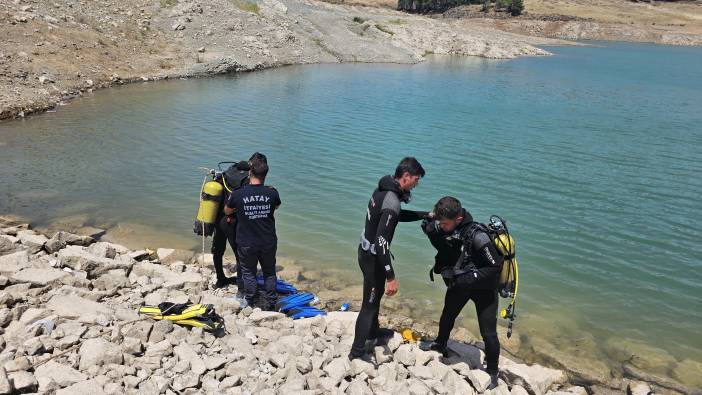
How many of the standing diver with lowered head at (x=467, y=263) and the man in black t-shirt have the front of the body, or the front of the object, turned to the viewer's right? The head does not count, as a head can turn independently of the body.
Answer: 0

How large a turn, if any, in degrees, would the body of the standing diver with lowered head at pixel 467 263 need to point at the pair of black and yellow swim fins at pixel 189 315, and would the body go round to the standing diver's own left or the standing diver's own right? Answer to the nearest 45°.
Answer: approximately 45° to the standing diver's own right

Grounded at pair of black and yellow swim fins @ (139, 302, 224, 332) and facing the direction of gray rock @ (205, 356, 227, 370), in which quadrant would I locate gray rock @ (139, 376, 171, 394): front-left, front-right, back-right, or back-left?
front-right

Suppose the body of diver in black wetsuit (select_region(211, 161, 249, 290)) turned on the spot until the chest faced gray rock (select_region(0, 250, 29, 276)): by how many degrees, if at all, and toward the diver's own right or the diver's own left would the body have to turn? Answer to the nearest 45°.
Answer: approximately 180°

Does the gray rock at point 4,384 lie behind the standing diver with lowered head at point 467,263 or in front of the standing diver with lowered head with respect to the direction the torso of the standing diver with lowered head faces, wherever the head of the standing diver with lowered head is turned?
in front

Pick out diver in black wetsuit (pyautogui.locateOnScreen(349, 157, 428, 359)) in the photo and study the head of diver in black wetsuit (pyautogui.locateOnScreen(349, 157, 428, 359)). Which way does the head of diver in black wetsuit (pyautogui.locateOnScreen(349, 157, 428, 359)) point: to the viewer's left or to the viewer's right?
to the viewer's right

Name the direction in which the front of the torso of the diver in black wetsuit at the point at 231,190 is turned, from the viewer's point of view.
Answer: to the viewer's right

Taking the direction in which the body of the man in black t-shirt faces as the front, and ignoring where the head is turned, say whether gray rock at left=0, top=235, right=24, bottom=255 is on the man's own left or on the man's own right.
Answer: on the man's own left

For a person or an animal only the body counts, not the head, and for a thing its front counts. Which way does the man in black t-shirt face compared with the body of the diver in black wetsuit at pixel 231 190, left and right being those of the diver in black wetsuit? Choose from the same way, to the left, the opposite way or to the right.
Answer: to the left

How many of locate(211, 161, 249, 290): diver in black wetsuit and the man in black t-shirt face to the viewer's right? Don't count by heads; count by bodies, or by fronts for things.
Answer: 1

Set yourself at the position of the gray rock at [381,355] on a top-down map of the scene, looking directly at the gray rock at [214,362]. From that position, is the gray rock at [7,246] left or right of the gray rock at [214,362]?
right

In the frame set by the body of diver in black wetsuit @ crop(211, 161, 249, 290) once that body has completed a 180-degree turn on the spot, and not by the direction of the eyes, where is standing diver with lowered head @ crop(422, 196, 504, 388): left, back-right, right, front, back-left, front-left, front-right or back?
back-left

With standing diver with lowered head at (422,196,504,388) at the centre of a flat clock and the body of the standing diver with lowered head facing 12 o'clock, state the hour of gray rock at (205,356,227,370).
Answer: The gray rock is roughly at 1 o'clock from the standing diver with lowered head.

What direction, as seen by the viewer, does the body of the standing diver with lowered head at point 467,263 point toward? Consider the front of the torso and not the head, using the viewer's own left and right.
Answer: facing the viewer and to the left of the viewer

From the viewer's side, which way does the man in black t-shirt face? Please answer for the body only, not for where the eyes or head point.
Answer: away from the camera
